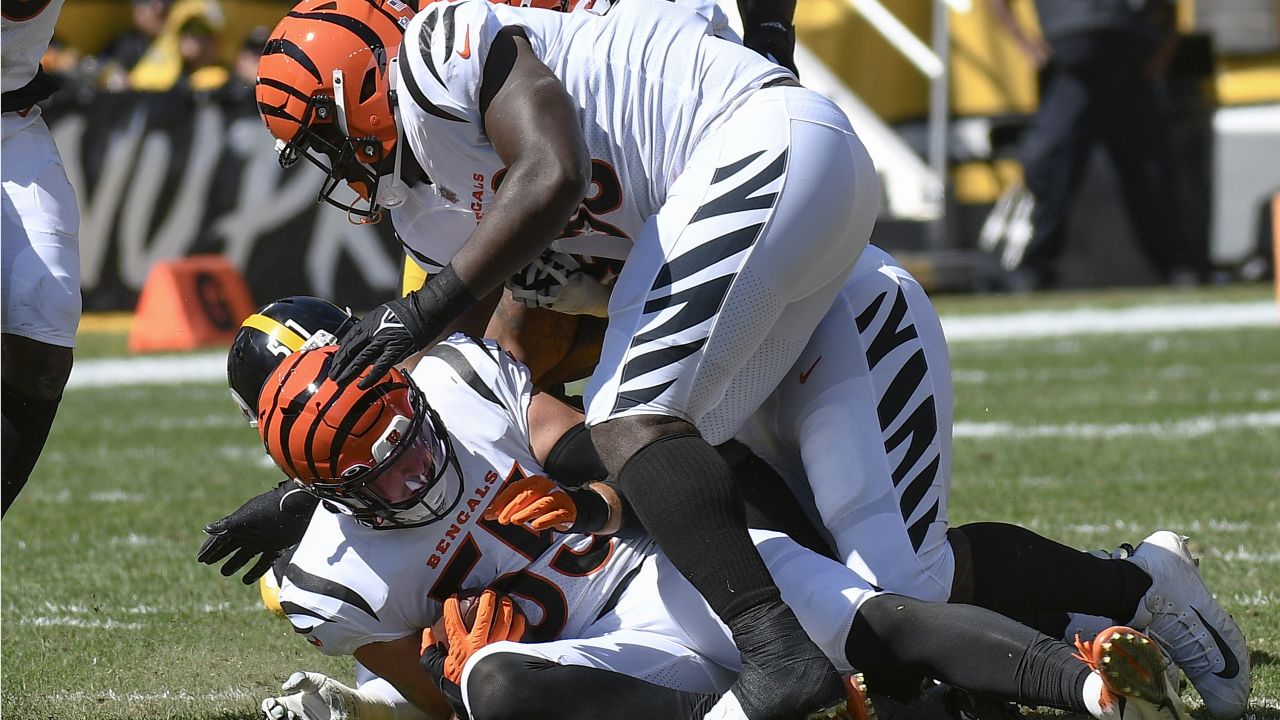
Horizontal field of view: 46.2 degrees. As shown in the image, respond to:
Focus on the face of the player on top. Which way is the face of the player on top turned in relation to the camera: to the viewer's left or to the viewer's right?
to the viewer's left

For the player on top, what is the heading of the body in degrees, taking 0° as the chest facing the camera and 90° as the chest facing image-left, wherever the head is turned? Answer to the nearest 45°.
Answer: approximately 90°

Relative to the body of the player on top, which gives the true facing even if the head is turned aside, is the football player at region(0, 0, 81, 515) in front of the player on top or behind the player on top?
in front
